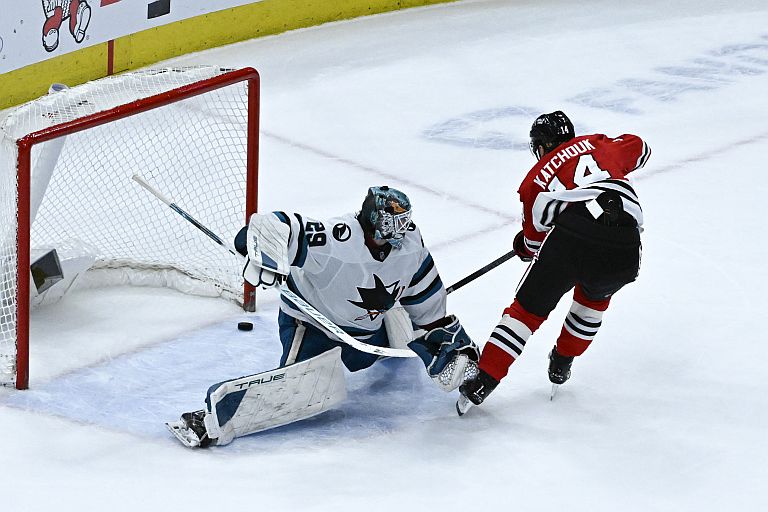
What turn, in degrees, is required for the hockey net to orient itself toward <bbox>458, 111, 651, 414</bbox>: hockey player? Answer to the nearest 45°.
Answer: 0° — it already faces them

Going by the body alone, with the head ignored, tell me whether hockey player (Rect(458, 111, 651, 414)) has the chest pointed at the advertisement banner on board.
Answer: yes

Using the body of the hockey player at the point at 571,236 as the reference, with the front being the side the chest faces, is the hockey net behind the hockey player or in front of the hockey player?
in front

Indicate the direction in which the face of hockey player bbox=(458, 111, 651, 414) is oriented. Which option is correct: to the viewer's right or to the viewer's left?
to the viewer's left

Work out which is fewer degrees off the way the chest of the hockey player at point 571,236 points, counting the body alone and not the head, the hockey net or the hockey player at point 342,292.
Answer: the hockey net

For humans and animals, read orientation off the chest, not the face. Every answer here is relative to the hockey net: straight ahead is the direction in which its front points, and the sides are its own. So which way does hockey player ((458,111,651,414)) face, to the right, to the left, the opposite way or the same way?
the opposite way

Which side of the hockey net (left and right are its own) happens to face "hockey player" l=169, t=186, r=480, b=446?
front

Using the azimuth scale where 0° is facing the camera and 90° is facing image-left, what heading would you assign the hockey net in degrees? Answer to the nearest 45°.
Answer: approximately 315°

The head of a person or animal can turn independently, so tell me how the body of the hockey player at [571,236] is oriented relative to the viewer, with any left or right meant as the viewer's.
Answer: facing away from the viewer and to the left of the viewer

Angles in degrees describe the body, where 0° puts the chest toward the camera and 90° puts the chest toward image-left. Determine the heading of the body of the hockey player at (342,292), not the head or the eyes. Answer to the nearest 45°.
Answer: approximately 315°

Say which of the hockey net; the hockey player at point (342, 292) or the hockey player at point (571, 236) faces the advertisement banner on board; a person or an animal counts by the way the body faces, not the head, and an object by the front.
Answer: the hockey player at point (571, 236)

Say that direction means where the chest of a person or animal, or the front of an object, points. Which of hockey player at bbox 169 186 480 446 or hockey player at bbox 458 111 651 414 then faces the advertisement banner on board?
hockey player at bbox 458 111 651 414

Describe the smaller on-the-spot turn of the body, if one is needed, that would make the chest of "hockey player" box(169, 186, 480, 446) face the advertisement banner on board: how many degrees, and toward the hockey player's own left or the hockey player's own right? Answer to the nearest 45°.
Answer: approximately 180°

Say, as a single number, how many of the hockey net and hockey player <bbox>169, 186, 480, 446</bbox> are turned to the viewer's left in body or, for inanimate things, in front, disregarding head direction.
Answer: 0
